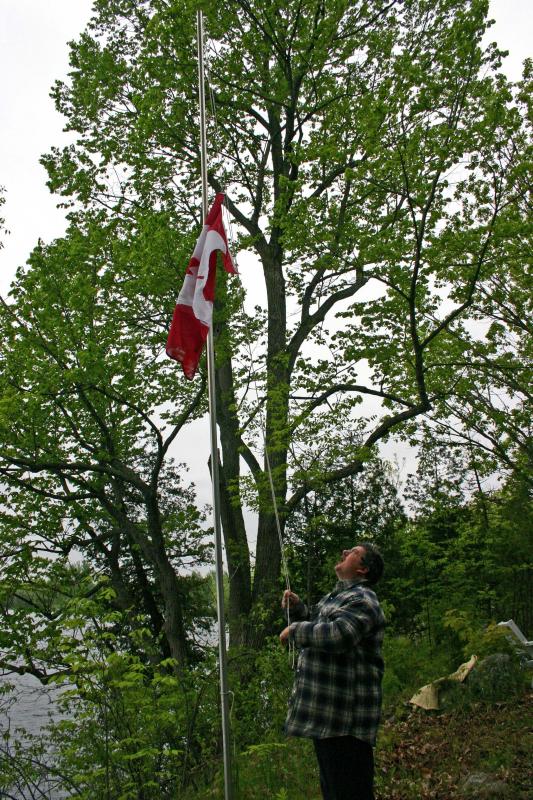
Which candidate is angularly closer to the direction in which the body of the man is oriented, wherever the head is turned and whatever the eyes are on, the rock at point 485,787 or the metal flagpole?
the metal flagpole

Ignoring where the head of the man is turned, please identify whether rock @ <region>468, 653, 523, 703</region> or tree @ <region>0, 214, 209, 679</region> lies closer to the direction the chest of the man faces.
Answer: the tree

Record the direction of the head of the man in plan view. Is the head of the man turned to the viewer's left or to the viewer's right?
to the viewer's left

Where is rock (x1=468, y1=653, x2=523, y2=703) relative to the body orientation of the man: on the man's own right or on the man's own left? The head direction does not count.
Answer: on the man's own right

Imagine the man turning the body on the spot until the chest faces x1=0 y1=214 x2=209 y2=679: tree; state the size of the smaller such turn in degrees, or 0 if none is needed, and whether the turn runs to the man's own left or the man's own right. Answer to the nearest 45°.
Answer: approximately 45° to the man's own right

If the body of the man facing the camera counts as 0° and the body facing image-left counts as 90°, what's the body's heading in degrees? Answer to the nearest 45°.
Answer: approximately 90°
